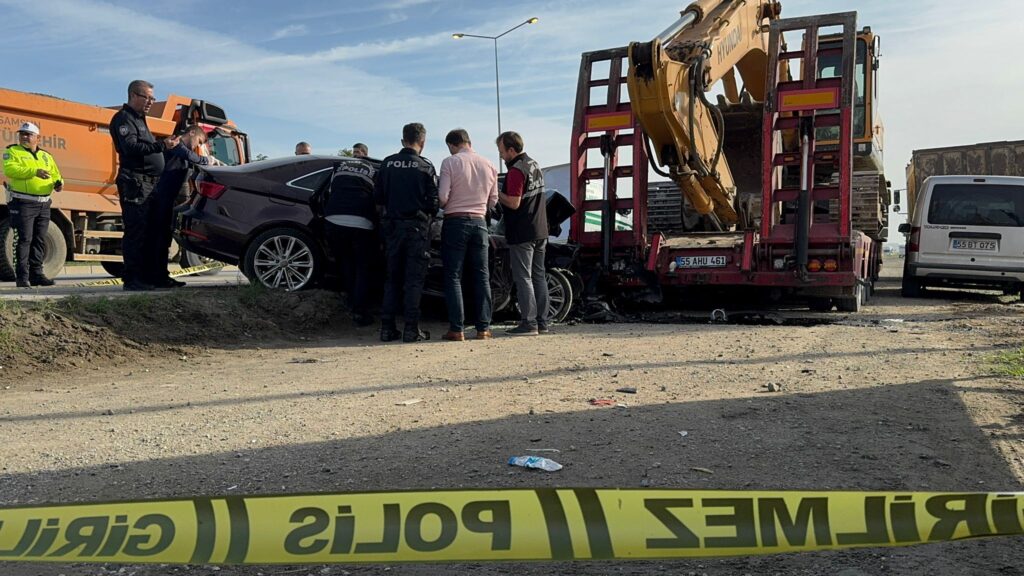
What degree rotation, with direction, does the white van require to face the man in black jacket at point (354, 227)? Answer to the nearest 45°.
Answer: approximately 135° to its left

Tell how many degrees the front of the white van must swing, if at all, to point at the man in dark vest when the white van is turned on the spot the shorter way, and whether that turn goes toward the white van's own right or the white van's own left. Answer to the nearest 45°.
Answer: approximately 135° to the white van's own left

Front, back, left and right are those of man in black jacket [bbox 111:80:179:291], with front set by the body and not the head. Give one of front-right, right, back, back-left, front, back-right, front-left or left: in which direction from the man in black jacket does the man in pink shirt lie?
front-right

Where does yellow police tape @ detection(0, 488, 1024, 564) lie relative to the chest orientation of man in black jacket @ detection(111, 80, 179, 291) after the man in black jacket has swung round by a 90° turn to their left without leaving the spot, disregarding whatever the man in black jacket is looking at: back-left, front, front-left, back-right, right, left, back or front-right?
back

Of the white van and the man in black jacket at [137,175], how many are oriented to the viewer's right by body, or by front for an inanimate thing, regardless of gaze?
1

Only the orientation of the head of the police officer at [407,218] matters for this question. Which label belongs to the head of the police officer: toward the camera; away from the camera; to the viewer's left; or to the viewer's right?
away from the camera

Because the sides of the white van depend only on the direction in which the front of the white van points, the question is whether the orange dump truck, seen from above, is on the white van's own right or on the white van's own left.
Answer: on the white van's own left

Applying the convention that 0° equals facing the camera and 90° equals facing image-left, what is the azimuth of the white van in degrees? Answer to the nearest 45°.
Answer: approximately 180°

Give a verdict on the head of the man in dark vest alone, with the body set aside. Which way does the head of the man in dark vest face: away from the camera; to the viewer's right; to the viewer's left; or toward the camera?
to the viewer's left

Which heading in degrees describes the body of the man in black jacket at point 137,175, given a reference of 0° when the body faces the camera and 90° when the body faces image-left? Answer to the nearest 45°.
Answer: approximately 270°

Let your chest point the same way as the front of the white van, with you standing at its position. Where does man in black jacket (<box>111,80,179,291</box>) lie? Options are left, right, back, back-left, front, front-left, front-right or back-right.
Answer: back-left

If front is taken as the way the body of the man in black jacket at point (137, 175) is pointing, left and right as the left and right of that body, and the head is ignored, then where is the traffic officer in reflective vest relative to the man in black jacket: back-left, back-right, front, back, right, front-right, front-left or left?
back-left

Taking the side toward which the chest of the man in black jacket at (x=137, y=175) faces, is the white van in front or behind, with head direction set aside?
in front

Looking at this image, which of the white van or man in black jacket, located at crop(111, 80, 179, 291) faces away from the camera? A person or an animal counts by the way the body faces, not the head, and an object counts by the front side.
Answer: the white van

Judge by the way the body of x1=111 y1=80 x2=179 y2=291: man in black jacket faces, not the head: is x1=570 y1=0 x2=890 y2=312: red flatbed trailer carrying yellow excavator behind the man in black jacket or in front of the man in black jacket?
in front

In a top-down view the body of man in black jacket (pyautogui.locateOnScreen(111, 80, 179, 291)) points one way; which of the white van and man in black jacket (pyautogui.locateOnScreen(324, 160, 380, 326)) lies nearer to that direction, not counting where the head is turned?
the white van

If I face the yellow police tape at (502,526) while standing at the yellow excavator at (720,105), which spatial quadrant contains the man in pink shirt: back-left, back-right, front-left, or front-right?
front-right

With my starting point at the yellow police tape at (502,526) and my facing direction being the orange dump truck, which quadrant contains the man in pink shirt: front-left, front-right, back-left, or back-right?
front-right
